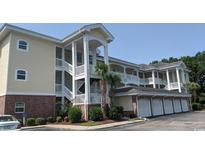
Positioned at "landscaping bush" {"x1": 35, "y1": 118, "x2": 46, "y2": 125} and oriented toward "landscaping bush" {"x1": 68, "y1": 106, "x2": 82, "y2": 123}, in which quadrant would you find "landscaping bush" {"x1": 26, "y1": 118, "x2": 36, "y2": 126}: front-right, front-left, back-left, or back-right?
back-right

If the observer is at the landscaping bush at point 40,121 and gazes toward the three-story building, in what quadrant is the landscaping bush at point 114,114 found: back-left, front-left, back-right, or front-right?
front-right

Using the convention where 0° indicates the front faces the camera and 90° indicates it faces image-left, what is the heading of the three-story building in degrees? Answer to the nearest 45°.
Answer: approximately 315°
